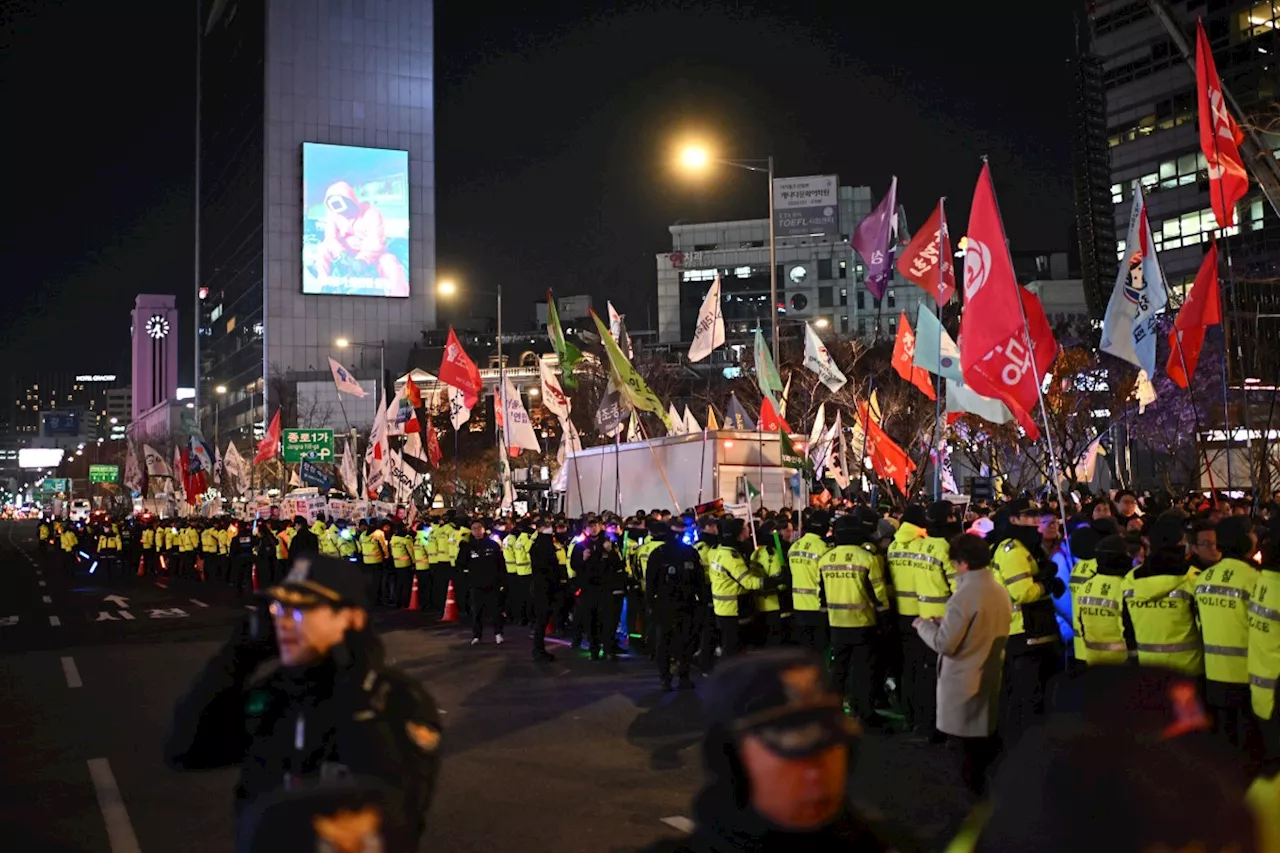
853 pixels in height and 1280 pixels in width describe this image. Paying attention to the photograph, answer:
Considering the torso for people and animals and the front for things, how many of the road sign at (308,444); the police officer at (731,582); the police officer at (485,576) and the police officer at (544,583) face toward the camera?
2

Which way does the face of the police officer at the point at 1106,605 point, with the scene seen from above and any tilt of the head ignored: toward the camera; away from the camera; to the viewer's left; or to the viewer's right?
away from the camera

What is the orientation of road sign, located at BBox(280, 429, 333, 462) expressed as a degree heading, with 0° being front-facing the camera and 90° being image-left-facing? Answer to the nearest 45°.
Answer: approximately 0°

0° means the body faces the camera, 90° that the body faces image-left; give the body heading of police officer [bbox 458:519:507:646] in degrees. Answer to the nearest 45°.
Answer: approximately 0°

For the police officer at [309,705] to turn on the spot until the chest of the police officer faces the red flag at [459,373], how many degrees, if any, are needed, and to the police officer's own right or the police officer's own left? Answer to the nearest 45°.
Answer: approximately 135° to the police officer's own right

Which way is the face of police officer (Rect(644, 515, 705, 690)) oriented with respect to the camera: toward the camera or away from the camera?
away from the camera

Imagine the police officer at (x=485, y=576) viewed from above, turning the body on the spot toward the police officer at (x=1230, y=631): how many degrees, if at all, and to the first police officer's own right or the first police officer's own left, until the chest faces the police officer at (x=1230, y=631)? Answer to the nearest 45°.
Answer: approximately 45° to the first police officer's own left
